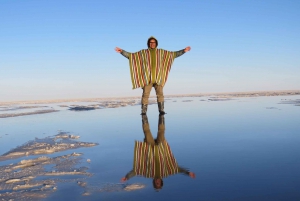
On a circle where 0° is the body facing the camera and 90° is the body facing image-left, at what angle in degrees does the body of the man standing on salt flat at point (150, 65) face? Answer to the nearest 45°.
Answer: approximately 0°
